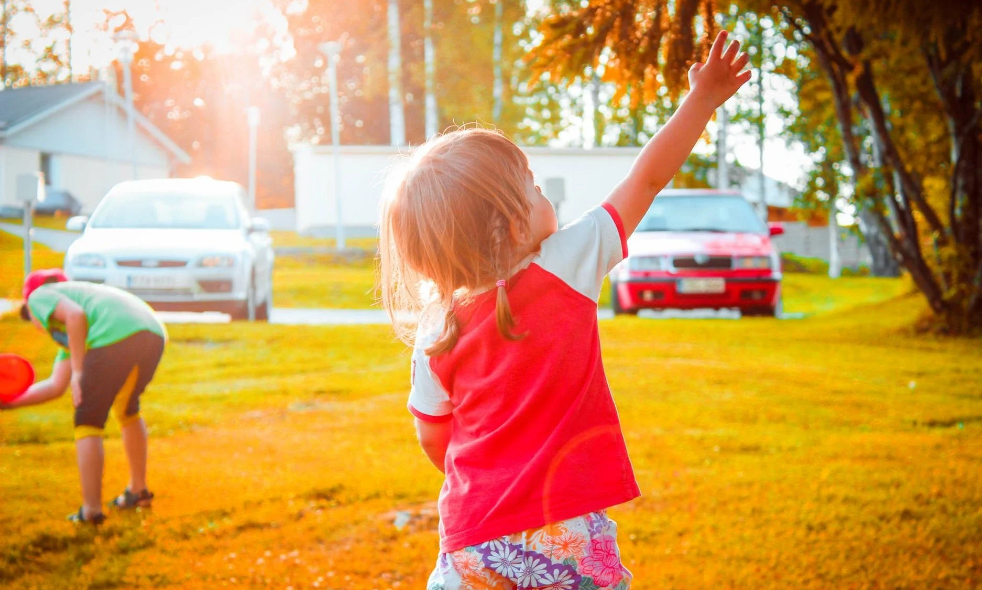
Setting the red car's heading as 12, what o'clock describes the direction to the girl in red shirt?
The girl in red shirt is roughly at 12 o'clock from the red car.

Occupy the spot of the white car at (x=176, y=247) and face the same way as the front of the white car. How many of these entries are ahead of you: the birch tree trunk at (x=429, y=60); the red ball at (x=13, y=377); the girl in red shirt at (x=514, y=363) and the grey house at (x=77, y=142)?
2

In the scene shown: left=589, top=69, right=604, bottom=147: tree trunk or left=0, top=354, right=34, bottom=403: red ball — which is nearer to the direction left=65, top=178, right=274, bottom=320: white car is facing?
the red ball

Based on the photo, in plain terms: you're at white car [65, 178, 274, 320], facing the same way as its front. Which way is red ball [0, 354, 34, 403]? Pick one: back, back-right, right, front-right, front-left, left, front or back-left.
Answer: front

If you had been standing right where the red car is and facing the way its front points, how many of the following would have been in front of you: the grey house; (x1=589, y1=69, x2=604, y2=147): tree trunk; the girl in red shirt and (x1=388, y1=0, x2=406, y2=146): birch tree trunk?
1

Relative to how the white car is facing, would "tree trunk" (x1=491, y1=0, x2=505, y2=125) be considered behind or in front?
behind

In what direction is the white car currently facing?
toward the camera

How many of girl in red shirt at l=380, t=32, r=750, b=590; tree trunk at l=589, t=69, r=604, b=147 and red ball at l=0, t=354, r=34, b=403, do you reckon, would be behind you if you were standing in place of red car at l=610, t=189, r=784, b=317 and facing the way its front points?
1

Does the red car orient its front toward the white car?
no

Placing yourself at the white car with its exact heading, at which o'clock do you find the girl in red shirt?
The girl in red shirt is roughly at 12 o'clock from the white car.

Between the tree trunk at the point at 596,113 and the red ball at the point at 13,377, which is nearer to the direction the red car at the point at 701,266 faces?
the red ball

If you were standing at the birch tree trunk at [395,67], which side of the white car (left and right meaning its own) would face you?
back

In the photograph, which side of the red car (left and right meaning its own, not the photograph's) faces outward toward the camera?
front

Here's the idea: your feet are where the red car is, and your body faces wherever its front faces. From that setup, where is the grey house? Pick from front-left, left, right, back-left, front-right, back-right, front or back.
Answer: back-right

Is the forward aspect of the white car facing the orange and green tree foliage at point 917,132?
no

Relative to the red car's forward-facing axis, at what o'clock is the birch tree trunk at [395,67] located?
The birch tree trunk is roughly at 5 o'clock from the red car.

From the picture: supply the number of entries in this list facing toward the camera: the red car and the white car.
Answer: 2

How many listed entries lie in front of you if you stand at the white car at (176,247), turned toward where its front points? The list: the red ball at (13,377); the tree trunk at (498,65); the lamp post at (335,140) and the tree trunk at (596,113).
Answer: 1
